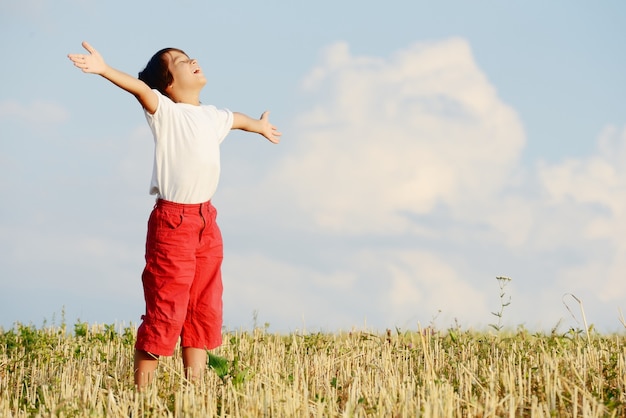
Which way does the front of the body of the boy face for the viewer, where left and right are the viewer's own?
facing the viewer and to the right of the viewer
